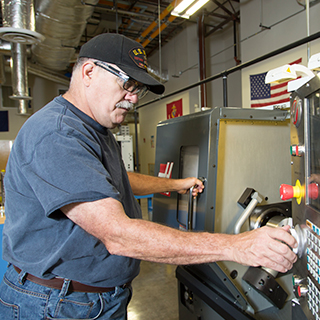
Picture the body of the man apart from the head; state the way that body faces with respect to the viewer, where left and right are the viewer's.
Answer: facing to the right of the viewer

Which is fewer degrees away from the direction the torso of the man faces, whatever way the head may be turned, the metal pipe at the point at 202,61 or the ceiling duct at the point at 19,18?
the metal pipe

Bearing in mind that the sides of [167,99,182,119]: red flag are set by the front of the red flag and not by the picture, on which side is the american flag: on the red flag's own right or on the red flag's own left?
on the red flag's own left

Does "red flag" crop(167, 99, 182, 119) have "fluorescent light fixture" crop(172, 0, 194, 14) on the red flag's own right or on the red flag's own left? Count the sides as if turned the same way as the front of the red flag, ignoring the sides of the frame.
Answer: on the red flag's own left

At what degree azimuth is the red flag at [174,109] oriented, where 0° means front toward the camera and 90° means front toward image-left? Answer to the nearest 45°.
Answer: approximately 45°

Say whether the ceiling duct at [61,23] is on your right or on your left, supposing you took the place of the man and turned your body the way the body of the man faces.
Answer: on your left

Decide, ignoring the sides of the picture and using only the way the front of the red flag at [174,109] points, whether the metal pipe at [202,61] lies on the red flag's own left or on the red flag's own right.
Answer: on the red flag's own left

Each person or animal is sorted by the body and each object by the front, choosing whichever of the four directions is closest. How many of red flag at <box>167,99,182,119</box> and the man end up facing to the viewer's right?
1

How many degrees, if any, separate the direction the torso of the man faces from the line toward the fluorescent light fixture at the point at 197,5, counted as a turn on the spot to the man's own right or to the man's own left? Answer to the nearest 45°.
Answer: approximately 90° to the man's own left

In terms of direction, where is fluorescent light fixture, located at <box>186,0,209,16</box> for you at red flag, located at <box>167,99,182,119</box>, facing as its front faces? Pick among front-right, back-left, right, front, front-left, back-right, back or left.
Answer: front-left

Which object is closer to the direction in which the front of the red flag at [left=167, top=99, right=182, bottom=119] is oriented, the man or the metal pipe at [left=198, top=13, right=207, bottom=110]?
the man

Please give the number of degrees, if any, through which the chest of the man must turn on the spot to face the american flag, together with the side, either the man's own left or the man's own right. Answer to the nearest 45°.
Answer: approximately 45° to the man's own left
